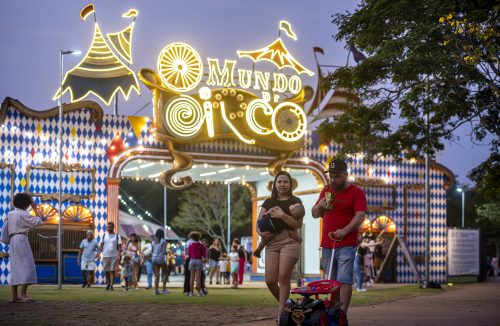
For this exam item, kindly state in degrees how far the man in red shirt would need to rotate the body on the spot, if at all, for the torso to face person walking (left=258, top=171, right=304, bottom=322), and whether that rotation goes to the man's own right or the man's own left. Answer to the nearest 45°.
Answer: approximately 90° to the man's own right

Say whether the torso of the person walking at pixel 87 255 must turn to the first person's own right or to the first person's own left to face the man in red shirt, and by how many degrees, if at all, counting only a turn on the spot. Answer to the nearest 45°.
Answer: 0° — they already face them

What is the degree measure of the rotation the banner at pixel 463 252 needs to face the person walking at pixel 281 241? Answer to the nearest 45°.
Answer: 0° — it already faces them

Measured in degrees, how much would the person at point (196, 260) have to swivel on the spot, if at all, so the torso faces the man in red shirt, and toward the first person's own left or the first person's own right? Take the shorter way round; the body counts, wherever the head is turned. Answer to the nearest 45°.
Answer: approximately 180°

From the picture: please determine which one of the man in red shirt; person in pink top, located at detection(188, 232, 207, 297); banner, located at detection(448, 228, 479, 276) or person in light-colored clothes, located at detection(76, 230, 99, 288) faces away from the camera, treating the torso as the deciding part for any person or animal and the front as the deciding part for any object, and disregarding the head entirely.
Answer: person in pink top, located at detection(188, 232, 207, 297)

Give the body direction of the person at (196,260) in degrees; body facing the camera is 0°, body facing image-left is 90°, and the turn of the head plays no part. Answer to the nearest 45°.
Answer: approximately 180°

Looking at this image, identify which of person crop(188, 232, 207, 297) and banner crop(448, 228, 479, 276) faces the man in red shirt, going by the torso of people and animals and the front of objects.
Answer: the banner

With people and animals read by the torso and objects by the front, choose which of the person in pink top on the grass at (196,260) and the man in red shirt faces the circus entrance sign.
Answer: the person in pink top on the grass

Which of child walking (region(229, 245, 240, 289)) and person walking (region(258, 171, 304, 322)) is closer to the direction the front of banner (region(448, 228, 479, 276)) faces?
the person walking
